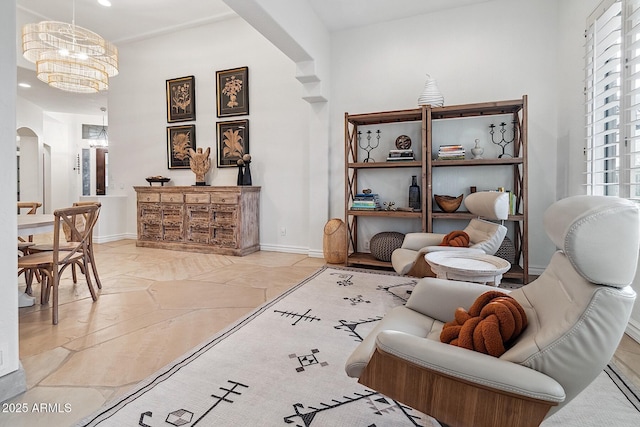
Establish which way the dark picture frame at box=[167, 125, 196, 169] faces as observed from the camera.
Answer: facing the viewer and to the left of the viewer

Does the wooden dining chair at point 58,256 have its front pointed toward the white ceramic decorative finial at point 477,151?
no

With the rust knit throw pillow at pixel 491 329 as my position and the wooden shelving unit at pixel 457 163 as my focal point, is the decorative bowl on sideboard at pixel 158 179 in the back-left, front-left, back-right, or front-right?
front-left

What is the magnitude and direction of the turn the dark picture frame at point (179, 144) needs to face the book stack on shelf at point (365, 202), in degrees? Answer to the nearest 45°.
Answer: approximately 90° to its left

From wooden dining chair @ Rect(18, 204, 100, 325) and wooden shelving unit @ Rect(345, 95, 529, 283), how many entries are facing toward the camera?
1

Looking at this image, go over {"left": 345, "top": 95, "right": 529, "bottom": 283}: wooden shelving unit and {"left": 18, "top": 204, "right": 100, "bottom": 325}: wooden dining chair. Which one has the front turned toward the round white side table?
the wooden shelving unit

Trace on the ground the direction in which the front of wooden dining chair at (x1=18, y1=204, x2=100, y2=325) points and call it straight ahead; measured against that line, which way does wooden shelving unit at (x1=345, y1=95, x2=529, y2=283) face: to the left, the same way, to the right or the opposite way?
to the left

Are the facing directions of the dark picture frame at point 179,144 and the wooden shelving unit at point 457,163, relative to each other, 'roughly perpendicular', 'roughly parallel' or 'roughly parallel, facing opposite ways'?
roughly parallel

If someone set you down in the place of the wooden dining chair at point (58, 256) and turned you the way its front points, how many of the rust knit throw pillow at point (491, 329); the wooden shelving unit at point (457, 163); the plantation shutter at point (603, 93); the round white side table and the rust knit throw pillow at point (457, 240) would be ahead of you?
0

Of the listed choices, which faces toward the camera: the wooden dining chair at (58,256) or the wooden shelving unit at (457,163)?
the wooden shelving unit

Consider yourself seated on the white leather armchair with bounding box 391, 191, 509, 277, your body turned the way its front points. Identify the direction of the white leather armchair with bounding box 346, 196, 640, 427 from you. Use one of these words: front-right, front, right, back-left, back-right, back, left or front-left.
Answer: front-left

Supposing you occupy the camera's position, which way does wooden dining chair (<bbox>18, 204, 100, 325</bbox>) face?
facing away from the viewer and to the left of the viewer

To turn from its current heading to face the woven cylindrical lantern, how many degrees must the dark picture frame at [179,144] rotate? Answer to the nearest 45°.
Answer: approximately 90° to its left

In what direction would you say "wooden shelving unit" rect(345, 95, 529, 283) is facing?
toward the camera

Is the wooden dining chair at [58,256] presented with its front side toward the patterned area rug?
no

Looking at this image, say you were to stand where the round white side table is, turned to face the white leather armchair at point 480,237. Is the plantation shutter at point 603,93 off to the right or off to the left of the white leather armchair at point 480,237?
right

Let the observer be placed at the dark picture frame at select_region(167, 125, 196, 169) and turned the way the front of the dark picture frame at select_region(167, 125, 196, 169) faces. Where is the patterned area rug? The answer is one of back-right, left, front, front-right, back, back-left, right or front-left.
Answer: front-left

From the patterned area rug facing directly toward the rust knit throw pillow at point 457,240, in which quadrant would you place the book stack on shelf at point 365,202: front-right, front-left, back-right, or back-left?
front-left
